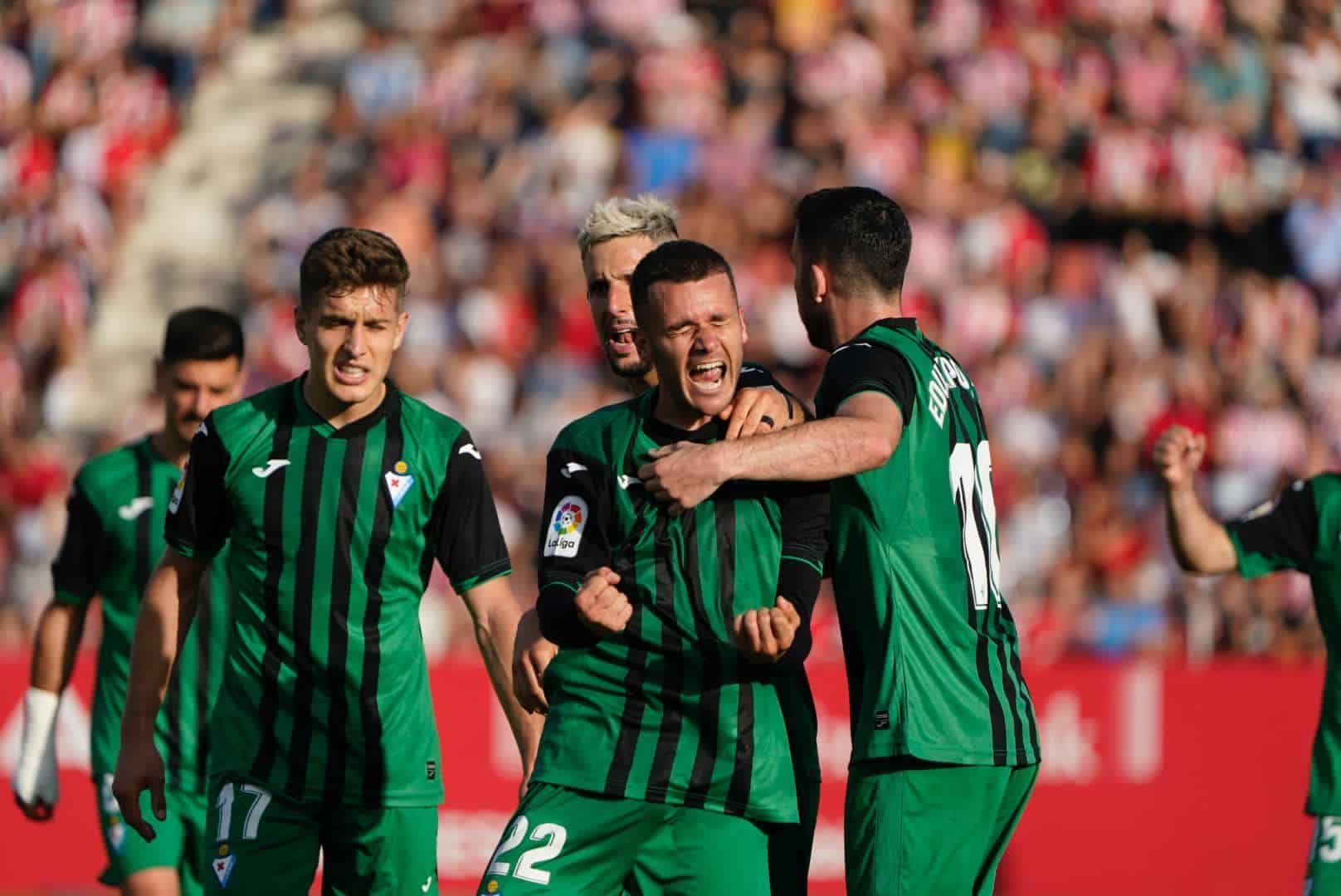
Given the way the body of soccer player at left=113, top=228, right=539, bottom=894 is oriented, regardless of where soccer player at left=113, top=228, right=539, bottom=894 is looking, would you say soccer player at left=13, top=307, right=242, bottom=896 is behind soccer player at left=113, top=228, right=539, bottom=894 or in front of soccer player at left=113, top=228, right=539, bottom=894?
behind

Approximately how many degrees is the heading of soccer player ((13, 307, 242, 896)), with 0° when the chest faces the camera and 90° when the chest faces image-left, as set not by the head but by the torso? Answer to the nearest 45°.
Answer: approximately 0°

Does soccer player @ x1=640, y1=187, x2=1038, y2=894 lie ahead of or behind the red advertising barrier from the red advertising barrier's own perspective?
ahead

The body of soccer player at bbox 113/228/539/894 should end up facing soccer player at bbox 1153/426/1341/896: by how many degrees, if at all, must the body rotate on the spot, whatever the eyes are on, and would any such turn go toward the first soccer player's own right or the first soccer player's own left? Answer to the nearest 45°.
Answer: approximately 90° to the first soccer player's own left

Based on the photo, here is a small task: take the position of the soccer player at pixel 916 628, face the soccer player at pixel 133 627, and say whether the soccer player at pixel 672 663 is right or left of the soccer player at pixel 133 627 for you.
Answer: left

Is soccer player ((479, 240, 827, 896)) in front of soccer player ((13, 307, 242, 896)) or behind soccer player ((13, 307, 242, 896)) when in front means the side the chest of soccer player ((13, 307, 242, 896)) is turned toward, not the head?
in front

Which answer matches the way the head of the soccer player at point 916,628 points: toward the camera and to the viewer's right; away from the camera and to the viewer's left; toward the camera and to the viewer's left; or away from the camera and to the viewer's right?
away from the camera and to the viewer's left

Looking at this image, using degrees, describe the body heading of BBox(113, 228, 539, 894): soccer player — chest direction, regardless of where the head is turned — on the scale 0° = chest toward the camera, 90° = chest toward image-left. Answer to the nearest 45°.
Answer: approximately 0°
